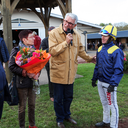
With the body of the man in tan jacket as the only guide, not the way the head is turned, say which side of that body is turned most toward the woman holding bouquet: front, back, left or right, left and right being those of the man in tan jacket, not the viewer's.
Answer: right

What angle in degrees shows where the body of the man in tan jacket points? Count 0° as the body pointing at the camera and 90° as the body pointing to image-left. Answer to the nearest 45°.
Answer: approximately 315°

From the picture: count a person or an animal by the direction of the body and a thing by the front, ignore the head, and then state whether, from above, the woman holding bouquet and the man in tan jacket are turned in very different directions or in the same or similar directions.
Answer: same or similar directions

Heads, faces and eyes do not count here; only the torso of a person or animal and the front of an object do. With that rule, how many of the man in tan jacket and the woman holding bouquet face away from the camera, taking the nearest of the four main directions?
0

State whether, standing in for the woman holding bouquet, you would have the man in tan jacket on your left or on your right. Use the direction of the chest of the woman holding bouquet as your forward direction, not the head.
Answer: on your left

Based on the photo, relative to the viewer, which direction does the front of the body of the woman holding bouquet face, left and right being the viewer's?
facing the viewer and to the right of the viewer
